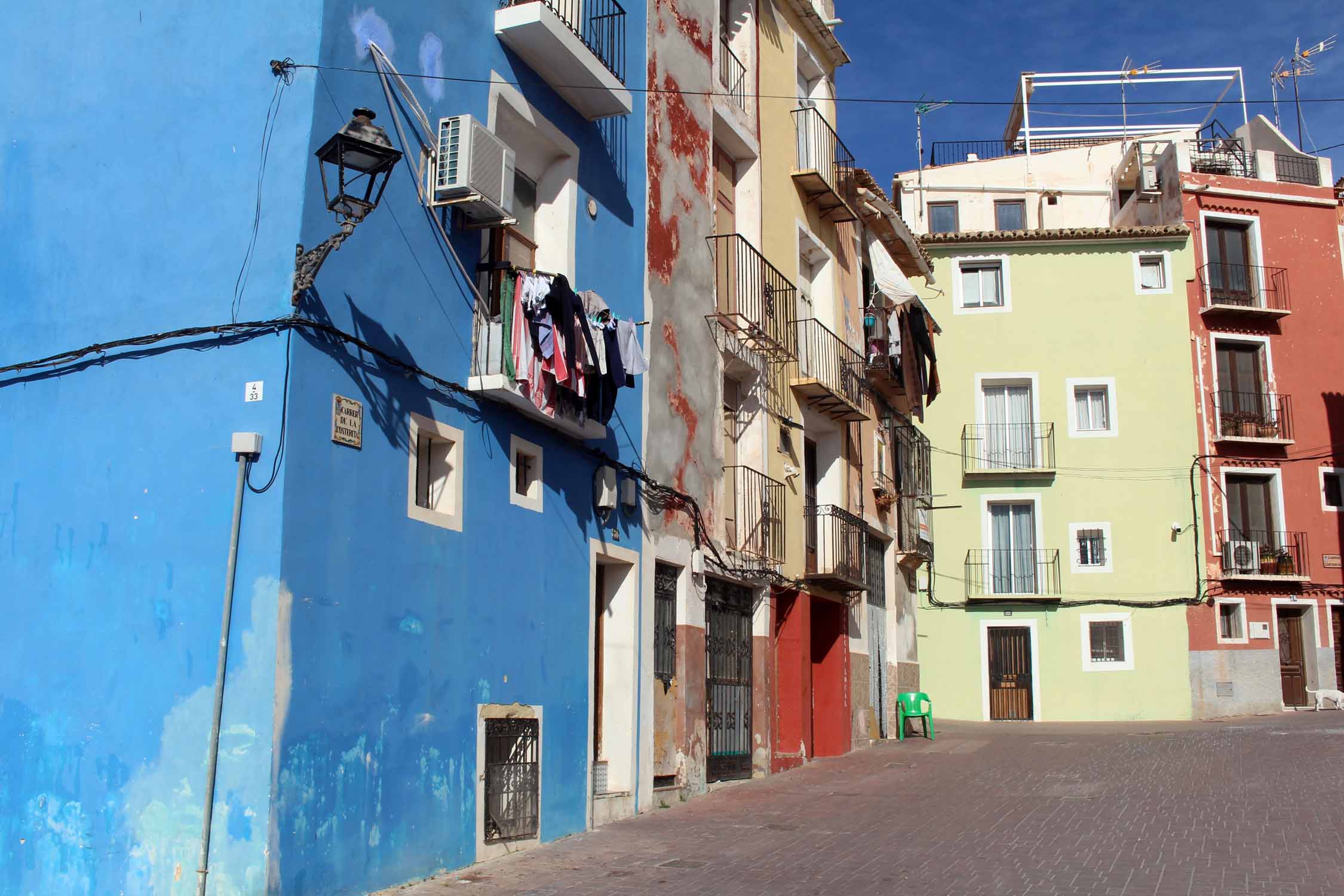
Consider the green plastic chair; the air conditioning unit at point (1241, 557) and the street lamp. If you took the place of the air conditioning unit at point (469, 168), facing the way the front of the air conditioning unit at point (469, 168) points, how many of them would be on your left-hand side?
2

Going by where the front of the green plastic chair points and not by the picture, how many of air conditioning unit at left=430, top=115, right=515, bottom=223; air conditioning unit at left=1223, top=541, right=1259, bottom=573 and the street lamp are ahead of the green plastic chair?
2

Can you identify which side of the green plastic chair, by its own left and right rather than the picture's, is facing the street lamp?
front

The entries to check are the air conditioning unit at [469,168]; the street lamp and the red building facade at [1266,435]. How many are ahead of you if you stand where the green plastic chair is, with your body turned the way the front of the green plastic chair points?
2

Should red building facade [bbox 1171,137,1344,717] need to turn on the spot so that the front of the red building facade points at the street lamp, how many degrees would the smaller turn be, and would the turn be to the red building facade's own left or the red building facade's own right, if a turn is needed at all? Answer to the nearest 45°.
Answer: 0° — it already faces it

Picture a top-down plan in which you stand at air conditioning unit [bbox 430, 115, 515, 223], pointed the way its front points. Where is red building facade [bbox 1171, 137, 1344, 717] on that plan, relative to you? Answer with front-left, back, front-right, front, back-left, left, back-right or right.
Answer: left

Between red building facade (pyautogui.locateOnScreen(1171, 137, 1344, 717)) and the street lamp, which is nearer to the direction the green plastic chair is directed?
the street lamp

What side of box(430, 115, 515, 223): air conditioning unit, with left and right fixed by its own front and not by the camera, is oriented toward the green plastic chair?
left

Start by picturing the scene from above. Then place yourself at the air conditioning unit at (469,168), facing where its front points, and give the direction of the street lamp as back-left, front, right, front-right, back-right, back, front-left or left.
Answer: right

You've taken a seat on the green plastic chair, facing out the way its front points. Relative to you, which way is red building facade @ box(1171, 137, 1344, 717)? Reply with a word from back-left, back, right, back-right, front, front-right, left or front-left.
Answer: back-left

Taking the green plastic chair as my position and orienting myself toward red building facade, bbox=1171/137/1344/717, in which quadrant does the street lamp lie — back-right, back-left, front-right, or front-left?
back-right

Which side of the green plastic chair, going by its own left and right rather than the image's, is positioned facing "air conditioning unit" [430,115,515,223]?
front

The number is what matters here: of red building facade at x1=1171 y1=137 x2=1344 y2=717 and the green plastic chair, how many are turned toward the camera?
2
